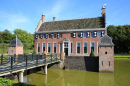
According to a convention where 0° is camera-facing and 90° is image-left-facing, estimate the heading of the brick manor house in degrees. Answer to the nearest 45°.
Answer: approximately 0°

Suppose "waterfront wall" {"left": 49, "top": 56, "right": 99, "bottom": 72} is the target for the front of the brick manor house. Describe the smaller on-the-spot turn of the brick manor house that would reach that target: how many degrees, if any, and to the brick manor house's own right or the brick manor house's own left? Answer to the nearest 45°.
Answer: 0° — it already faces it

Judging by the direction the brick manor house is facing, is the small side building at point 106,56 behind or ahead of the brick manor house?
ahead
